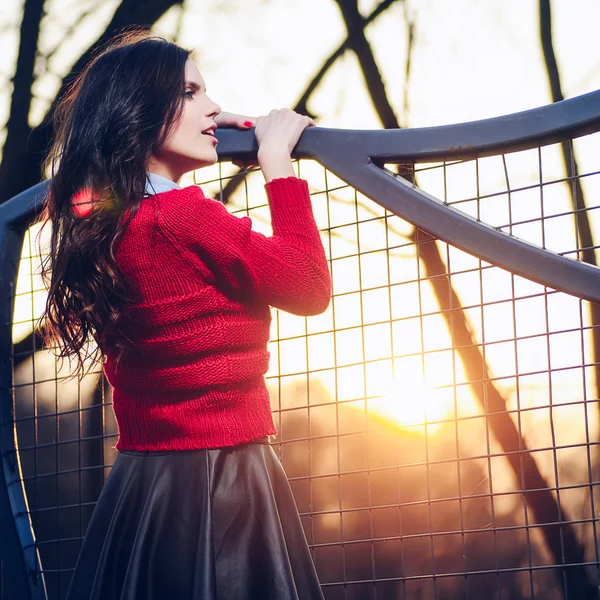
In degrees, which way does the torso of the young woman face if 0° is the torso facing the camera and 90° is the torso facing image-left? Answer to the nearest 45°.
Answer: approximately 225°

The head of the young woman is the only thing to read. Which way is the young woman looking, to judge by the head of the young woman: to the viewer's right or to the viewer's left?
to the viewer's right
